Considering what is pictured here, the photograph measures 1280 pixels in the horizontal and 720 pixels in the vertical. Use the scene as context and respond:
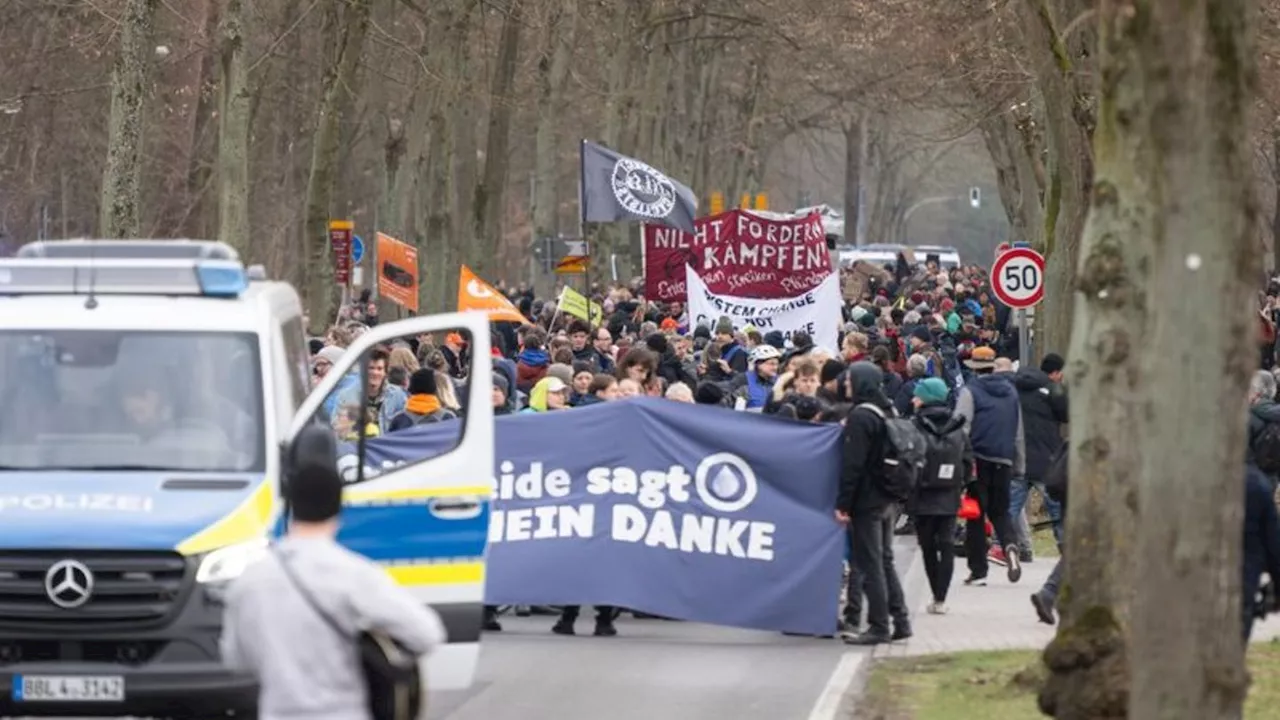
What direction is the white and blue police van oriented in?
toward the camera

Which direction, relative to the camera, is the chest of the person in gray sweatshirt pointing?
away from the camera

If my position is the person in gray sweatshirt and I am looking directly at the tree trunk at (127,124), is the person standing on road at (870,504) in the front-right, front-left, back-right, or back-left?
front-right

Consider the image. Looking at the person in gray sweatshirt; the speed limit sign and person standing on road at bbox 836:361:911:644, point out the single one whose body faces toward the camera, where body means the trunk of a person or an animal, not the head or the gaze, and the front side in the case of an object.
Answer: the speed limit sign

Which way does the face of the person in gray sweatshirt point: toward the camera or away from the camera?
away from the camera

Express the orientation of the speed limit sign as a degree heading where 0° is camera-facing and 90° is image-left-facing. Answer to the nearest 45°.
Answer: approximately 0°

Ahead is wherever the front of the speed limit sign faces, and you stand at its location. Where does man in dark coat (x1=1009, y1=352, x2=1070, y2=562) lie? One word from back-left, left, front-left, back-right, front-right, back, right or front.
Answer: front

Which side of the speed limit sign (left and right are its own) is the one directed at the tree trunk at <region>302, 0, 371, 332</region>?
right

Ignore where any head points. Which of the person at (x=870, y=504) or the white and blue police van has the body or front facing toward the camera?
the white and blue police van

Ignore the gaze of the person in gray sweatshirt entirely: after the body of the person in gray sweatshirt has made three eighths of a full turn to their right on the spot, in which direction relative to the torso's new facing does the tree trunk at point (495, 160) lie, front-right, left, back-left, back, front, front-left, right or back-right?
back-left

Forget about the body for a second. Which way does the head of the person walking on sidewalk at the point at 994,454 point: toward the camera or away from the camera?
away from the camera

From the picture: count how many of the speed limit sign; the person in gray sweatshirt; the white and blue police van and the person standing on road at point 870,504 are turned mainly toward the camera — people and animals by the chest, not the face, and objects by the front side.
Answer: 2

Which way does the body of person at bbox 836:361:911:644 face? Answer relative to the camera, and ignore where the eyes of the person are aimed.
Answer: to the viewer's left
